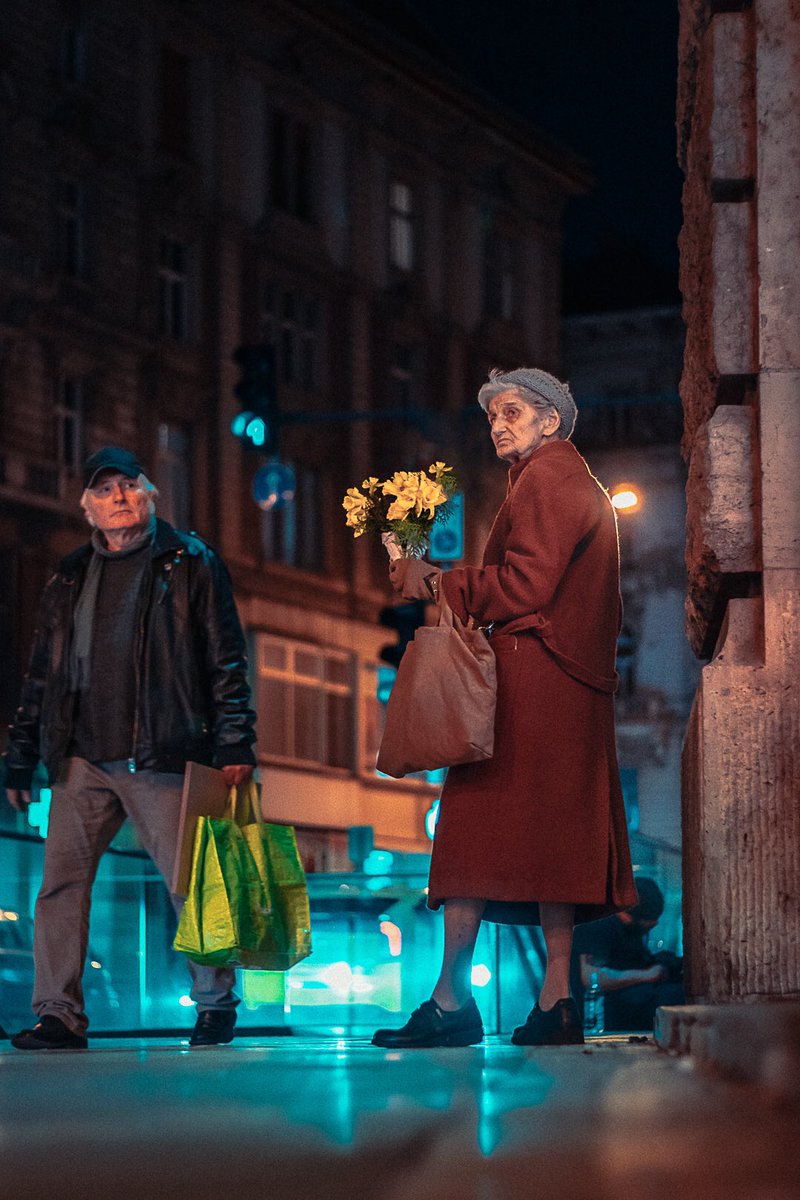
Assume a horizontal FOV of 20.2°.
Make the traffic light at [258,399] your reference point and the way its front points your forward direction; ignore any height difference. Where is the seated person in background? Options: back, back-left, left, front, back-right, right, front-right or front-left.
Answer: front-left

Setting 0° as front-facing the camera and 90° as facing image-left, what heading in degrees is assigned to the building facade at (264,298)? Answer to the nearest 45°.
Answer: approximately 315°

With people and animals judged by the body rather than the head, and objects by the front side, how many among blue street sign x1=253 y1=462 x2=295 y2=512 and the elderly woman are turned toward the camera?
1

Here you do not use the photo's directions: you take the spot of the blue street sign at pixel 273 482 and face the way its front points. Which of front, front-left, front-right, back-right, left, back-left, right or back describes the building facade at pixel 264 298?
back

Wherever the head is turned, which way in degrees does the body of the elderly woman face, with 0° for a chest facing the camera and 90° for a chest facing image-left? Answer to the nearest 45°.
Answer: approximately 90°

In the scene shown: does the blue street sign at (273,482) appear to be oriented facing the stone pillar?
yes

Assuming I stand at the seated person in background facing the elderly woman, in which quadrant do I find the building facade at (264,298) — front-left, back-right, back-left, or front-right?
back-right

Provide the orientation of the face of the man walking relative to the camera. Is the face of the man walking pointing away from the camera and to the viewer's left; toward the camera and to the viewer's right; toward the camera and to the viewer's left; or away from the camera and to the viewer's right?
toward the camera and to the viewer's right
